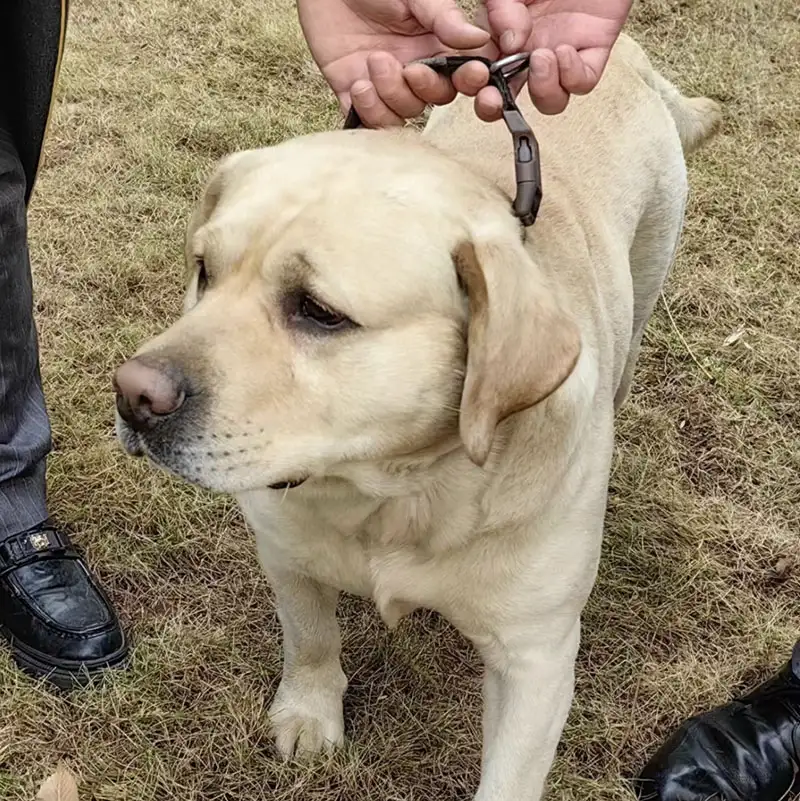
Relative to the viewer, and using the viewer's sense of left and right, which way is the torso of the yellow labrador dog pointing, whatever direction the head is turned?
facing the viewer and to the left of the viewer
